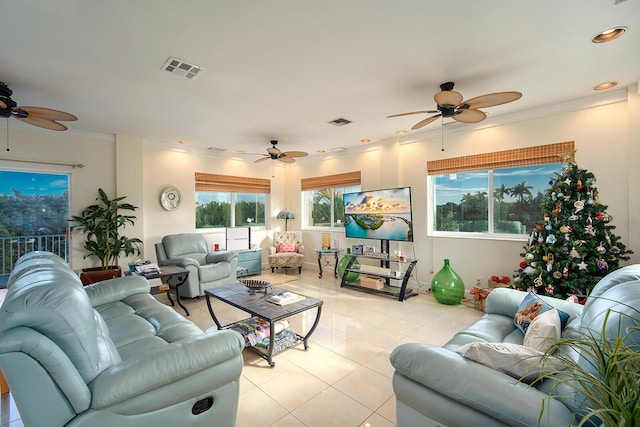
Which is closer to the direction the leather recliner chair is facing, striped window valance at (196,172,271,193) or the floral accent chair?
the floral accent chair

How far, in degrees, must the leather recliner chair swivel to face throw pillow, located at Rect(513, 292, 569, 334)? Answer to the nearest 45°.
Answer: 0° — it already faces it

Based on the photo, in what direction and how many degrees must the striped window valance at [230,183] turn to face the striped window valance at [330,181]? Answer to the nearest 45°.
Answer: approximately 45° to its left

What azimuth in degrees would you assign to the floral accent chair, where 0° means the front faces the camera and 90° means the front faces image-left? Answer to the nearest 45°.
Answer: approximately 0°

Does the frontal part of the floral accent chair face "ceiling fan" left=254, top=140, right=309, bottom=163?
yes

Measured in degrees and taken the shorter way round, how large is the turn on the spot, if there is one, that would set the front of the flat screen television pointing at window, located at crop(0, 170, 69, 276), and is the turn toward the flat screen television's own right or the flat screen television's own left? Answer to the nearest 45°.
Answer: approximately 45° to the flat screen television's own right

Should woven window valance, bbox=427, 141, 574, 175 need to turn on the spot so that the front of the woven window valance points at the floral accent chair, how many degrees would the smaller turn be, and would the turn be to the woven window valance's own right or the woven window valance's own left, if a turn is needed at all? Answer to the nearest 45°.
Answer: approximately 45° to the woven window valance's own right

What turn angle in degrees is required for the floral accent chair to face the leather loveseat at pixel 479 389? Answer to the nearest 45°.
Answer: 0° — it already faces it

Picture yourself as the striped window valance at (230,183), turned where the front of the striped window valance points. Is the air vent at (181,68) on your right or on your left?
on your right
